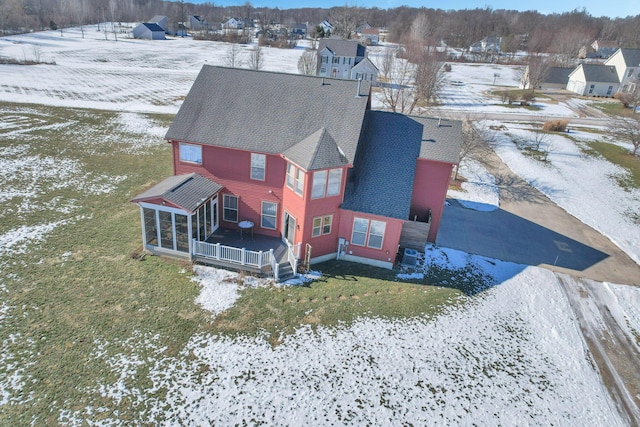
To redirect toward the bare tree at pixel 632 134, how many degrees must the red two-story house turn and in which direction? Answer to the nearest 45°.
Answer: approximately 45° to its right

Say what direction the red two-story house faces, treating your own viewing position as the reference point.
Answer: facing away from the viewer

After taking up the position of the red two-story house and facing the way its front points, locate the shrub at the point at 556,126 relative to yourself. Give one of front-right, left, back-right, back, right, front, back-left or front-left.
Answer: front-right
